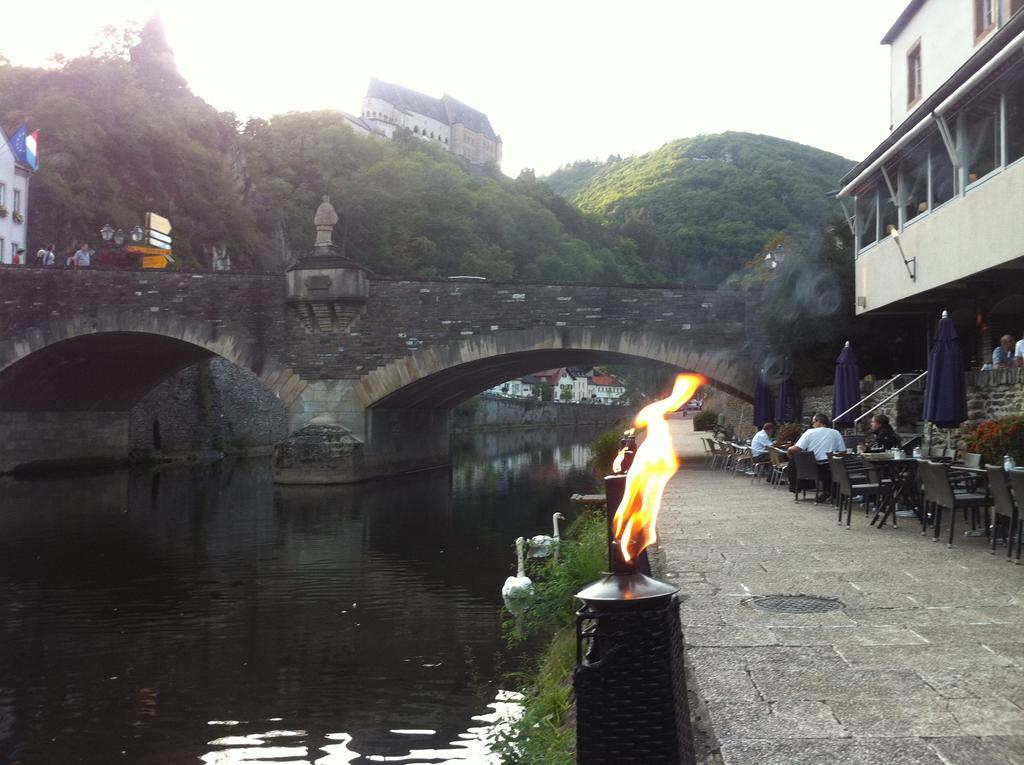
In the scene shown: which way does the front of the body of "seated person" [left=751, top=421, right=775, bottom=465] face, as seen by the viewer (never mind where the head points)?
to the viewer's right

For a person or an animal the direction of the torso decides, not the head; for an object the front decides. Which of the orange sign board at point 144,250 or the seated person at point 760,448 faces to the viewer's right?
the seated person

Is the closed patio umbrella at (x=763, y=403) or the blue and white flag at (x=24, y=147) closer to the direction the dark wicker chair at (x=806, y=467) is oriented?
the closed patio umbrella

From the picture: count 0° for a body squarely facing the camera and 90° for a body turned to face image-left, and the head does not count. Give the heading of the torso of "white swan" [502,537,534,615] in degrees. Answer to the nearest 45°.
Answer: approximately 180°

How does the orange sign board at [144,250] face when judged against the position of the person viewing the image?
facing the viewer

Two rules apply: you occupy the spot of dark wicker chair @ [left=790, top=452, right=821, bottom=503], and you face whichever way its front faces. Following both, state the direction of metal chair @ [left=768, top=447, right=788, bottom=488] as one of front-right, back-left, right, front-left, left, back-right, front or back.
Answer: front-left

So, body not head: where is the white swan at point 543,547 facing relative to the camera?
to the viewer's right

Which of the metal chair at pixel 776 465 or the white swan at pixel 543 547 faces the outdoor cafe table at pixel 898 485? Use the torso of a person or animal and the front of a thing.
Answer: the white swan

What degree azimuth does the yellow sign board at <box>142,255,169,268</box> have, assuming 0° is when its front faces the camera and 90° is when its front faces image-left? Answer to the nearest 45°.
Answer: approximately 0°

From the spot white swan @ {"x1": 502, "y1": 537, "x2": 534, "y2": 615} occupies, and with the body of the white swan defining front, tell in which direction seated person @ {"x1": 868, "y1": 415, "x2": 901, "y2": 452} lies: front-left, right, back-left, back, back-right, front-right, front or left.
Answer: front-right

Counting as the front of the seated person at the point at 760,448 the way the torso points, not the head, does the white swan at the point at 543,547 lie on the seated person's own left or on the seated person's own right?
on the seated person's own right

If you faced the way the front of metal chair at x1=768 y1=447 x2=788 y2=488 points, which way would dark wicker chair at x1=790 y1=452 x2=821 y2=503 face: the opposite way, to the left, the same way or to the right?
the same way
